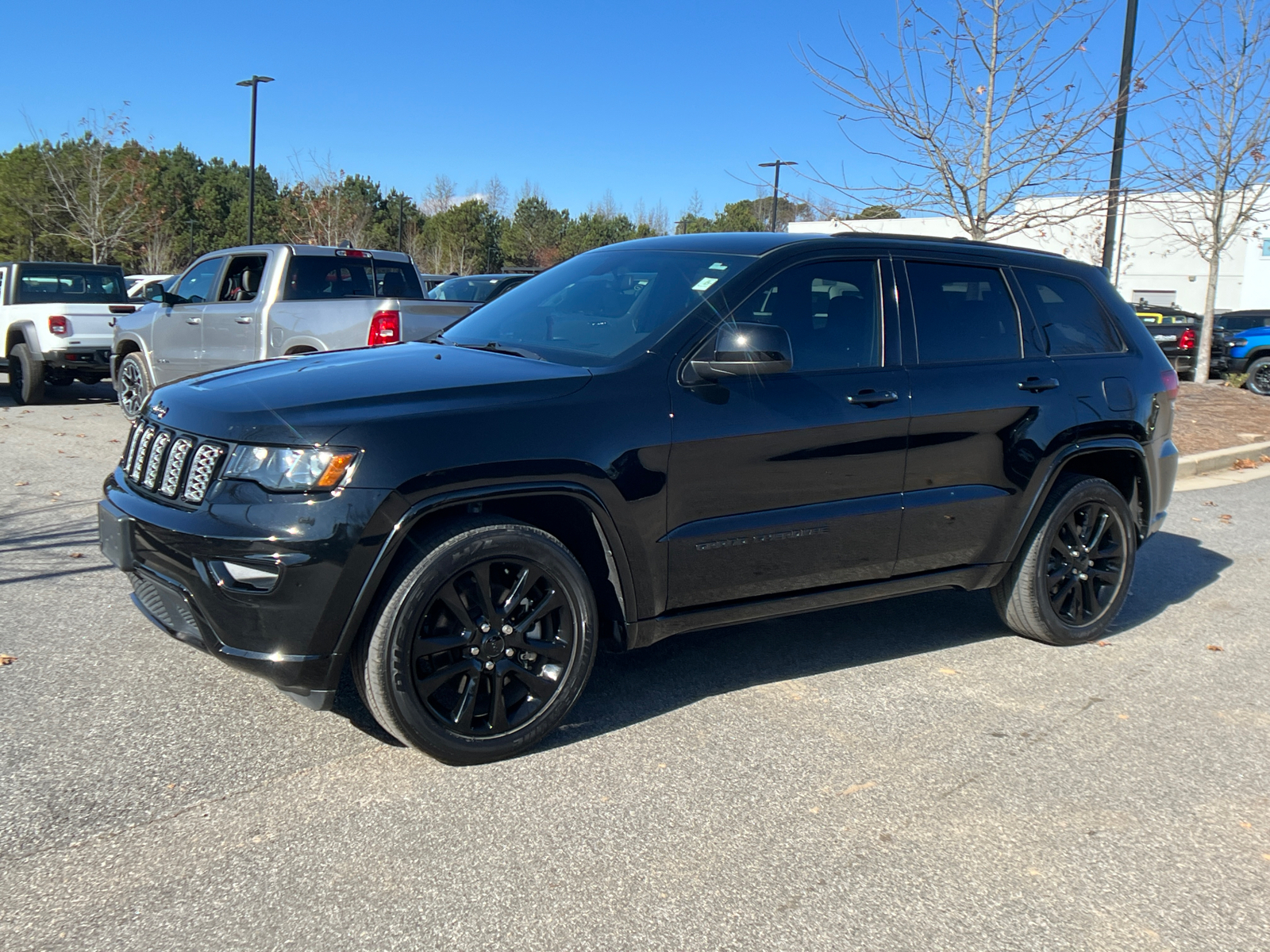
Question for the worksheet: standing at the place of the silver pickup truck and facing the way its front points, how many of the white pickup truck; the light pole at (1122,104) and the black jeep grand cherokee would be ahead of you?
1

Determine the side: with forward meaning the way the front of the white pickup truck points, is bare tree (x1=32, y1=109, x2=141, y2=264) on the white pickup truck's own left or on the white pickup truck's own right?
on the white pickup truck's own right

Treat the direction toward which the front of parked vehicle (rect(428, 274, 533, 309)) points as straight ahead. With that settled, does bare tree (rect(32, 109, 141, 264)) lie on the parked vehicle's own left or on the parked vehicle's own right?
on the parked vehicle's own right

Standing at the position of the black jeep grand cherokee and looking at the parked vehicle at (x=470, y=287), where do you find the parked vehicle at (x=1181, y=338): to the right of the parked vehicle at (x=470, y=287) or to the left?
right

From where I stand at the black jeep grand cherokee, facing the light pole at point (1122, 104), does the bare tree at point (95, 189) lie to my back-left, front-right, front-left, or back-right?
front-left

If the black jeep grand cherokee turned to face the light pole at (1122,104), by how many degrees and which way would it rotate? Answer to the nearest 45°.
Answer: approximately 180°

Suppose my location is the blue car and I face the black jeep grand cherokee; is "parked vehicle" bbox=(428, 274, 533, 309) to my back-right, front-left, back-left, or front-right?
front-right

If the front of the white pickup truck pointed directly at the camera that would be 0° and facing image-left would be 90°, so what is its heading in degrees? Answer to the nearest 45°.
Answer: approximately 135°

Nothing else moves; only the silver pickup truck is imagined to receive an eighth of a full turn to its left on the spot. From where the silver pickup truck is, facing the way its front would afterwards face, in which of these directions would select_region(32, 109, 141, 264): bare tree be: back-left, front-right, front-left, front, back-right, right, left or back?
right

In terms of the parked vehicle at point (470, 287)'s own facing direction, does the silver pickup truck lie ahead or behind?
ahead

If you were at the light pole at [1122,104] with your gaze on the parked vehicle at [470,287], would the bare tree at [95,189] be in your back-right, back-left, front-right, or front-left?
front-right

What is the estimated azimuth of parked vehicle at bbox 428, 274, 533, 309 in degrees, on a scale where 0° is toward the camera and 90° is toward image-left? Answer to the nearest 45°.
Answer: approximately 45°

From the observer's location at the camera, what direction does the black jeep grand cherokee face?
facing the viewer and to the left of the viewer
